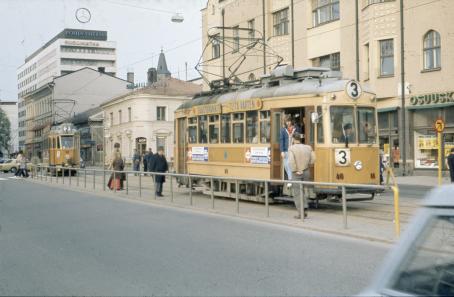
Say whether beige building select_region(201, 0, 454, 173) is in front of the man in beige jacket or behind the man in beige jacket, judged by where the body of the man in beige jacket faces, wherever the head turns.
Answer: in front

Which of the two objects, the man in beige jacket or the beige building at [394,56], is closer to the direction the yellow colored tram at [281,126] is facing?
the man in beige jacket

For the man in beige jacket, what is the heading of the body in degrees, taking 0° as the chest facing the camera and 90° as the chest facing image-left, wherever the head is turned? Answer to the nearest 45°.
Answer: approximately 180°

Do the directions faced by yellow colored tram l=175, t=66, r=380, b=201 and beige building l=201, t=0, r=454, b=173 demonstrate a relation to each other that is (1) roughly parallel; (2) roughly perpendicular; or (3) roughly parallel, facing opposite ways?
roughly perpendicular

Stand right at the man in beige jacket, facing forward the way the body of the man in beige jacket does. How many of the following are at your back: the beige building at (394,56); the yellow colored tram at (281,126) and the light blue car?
1

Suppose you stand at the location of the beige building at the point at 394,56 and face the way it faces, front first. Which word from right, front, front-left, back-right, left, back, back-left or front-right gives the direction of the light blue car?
front-left

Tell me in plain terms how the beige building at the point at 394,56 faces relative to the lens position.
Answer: facing the viewer and to the left of the viewer

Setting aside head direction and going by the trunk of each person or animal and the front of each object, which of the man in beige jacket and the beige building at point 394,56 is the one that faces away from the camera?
the man in beige jacket

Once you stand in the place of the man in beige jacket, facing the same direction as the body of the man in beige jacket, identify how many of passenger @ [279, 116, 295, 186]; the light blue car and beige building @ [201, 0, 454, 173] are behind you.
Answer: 1

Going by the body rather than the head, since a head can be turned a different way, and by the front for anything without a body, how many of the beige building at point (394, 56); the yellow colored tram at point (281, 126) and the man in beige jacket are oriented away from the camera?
1

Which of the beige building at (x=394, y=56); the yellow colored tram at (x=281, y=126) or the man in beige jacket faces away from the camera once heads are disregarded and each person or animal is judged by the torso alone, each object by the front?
the man in beige jacket

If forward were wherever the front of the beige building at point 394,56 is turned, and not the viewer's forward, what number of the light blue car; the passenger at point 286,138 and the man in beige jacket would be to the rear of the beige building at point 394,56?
0

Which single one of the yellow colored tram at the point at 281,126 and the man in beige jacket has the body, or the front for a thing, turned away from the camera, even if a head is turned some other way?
the man in beige jacket

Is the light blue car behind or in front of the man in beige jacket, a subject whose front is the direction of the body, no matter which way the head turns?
behind

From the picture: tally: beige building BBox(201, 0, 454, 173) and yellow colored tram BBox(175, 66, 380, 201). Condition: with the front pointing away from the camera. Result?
0

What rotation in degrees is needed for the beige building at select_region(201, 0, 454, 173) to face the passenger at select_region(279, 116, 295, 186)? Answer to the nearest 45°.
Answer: approximately 45° to its left

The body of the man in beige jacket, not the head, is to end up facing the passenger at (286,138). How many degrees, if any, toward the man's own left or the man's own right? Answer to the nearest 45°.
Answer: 0° — they already face them

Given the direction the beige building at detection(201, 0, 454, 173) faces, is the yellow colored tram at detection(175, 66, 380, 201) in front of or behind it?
in front

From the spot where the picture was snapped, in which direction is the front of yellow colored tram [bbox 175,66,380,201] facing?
facing the viewer and to the right of the viewer
